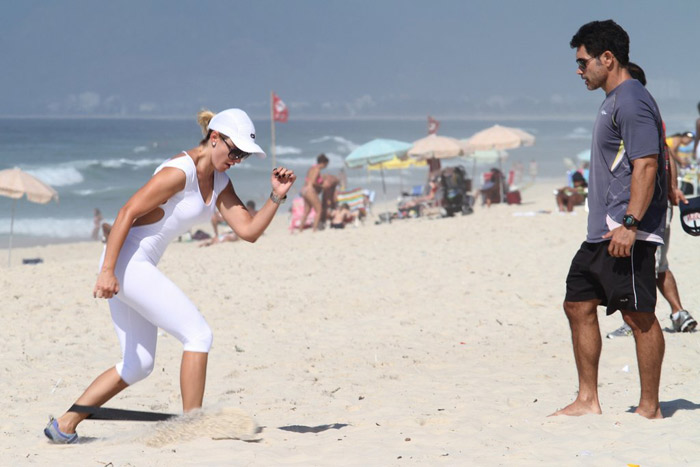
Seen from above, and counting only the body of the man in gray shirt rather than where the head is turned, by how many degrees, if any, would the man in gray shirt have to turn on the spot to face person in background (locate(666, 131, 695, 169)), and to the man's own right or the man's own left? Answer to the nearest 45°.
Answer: approximately 90° to the man's own right

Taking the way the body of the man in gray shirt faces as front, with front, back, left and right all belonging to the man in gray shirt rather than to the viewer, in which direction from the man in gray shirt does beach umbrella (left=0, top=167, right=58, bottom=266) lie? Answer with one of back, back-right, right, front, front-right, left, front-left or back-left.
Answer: front-right

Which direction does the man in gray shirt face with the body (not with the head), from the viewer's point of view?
to the viewer's left

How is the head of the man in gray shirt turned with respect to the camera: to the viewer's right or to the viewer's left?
to the viewer's left

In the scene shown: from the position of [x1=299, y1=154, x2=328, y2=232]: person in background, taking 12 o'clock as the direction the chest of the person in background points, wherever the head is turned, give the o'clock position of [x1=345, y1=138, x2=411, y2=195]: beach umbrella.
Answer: The beach umbrella is roughly at 10 o'clock from the person in background.

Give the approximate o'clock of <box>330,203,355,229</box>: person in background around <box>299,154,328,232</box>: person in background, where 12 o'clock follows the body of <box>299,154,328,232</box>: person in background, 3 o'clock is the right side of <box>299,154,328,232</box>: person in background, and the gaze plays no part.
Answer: <box>330,203,355,229</box>: person in background is roughly at 10 o'clock from <box>299,154,328,232</box>: person in background.

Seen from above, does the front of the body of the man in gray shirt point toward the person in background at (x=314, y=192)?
no

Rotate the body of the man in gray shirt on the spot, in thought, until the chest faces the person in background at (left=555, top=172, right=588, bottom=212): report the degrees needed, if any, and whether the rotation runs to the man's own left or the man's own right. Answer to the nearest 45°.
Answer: approximately 90° to the man's own right

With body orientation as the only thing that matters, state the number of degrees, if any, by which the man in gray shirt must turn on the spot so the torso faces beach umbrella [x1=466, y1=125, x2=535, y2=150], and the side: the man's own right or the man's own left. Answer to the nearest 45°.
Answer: approximately 90° to the man's own right

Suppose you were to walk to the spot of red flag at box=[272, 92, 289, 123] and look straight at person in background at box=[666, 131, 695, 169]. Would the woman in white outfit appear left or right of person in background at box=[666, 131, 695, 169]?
right

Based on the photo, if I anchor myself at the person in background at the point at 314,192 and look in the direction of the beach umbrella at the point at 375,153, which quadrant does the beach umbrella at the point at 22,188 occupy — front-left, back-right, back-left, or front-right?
back-left
